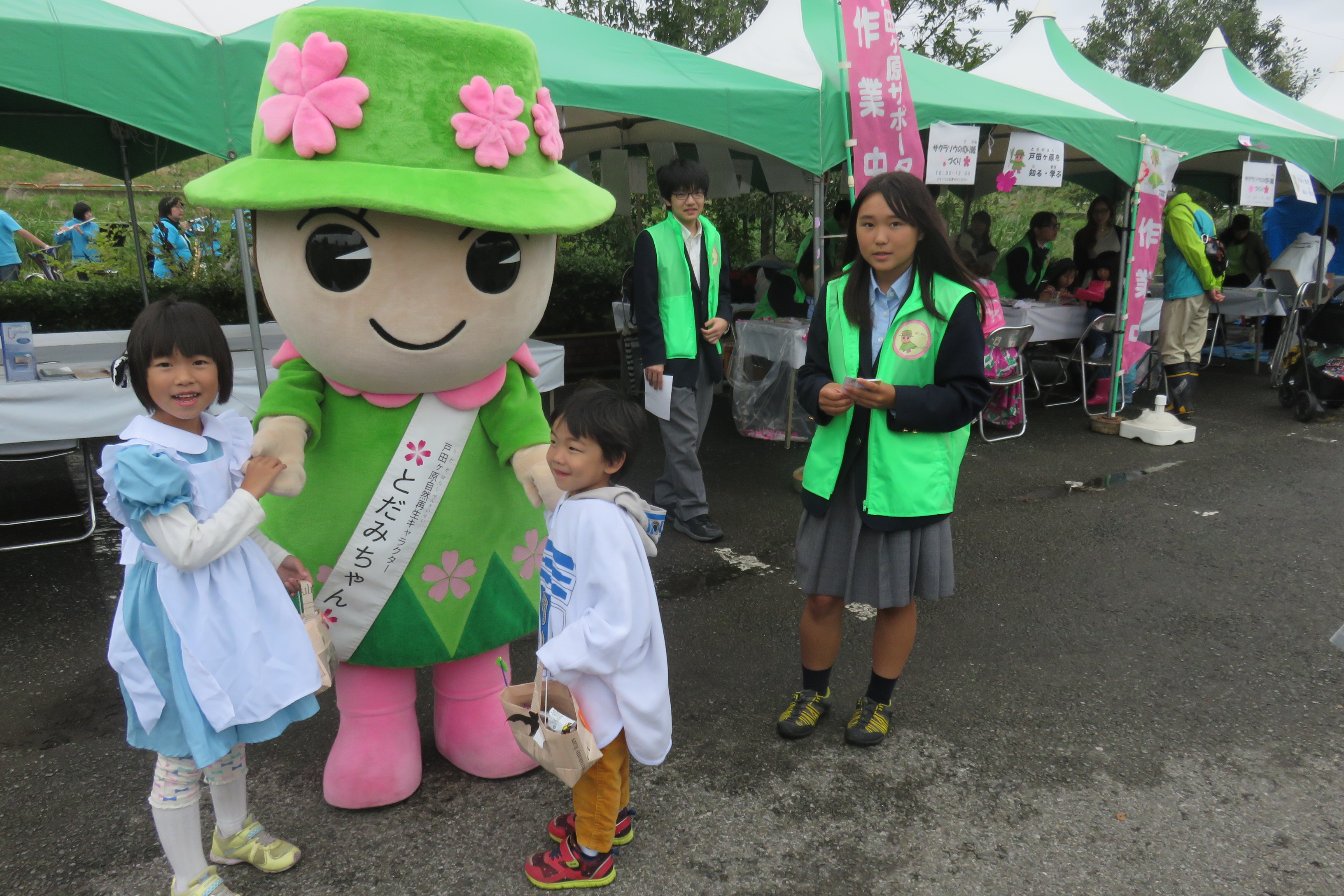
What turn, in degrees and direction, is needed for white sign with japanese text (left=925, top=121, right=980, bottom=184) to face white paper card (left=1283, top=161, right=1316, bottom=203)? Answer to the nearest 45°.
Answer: approximately 135° to its left

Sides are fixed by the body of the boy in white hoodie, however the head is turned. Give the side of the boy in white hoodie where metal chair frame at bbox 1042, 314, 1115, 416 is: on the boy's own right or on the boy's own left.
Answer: on the boy's own right

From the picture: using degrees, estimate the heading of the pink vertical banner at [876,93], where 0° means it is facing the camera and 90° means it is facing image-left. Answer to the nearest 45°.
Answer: approximately 0°

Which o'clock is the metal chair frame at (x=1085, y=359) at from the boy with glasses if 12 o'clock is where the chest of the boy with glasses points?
The metal chair frame is roughly at 9 o'clock from the boy with glasses.

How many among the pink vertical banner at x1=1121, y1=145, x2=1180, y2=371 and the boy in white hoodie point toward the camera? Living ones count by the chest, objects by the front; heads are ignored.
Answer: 1

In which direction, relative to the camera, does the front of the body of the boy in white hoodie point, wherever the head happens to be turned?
to the viewer's left

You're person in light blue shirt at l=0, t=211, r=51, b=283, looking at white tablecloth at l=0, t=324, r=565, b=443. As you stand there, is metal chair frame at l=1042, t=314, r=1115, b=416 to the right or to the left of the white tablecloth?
left

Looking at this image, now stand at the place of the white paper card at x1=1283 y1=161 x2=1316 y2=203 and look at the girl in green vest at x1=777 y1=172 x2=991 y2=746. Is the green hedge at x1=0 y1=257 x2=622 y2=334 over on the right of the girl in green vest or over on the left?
right

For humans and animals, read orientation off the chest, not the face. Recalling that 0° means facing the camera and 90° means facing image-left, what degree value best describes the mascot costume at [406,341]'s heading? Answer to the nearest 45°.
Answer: approximately 0°

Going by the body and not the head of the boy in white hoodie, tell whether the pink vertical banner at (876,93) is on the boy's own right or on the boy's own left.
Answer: on the boy's own right
